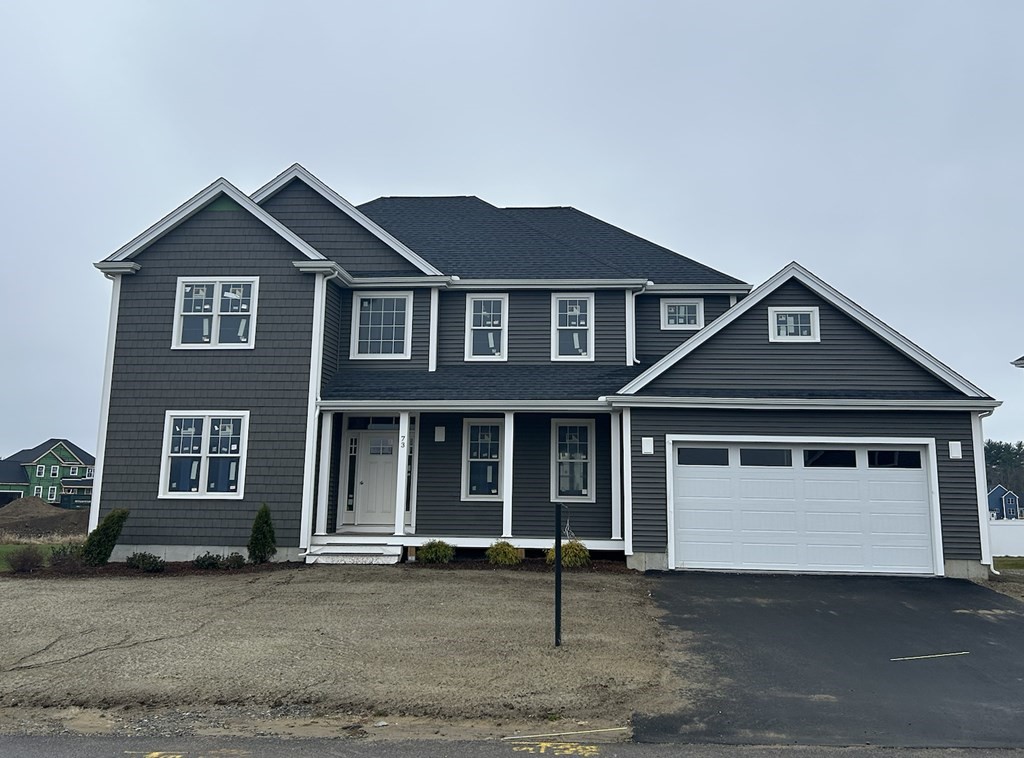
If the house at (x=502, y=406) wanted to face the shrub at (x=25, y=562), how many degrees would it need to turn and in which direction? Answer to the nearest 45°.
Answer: approximately 90° to its right

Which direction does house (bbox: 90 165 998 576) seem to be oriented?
toward the camera
